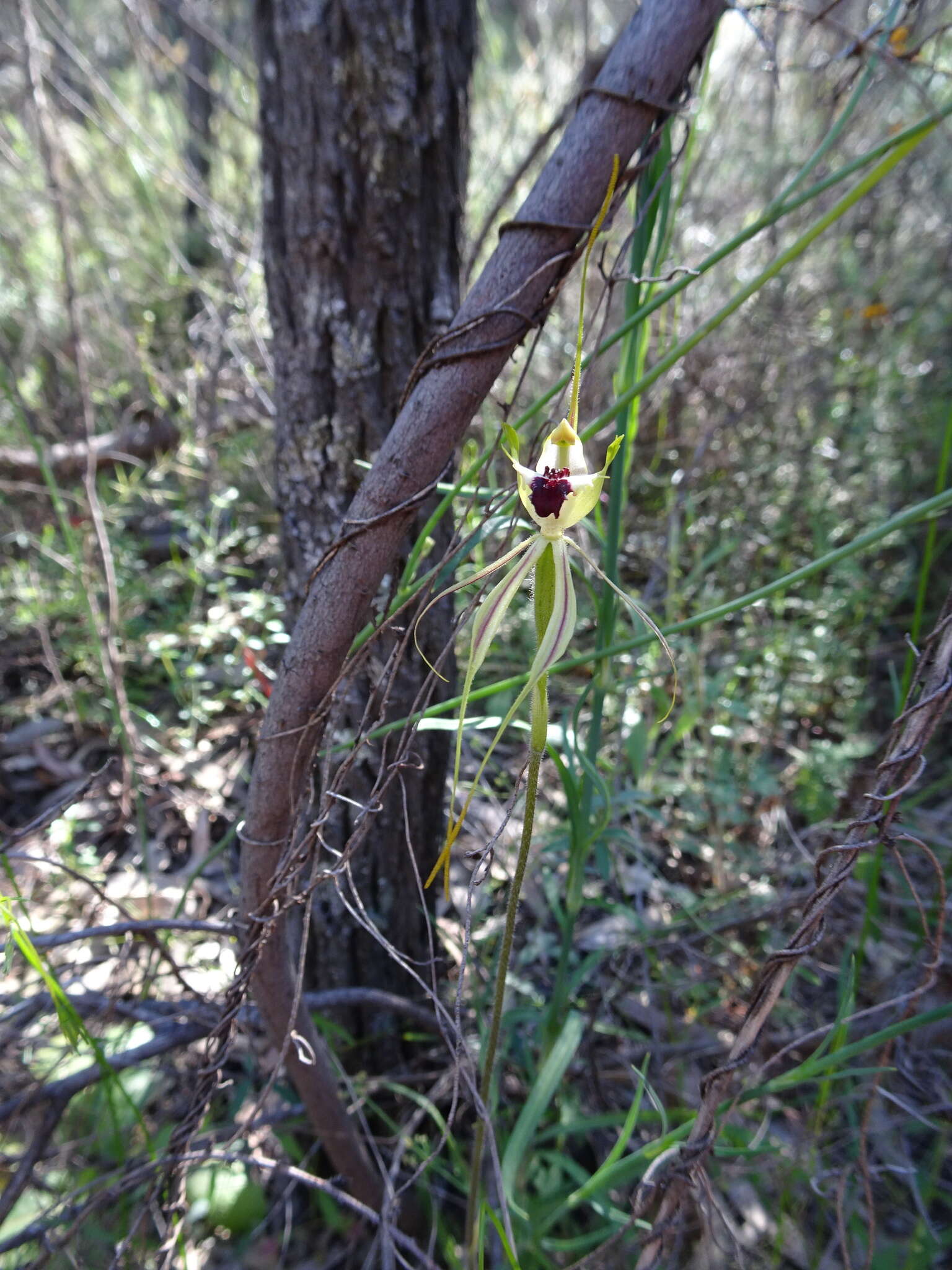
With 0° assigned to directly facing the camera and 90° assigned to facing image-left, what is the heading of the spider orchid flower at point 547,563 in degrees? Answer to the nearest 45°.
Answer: approximately 0°
